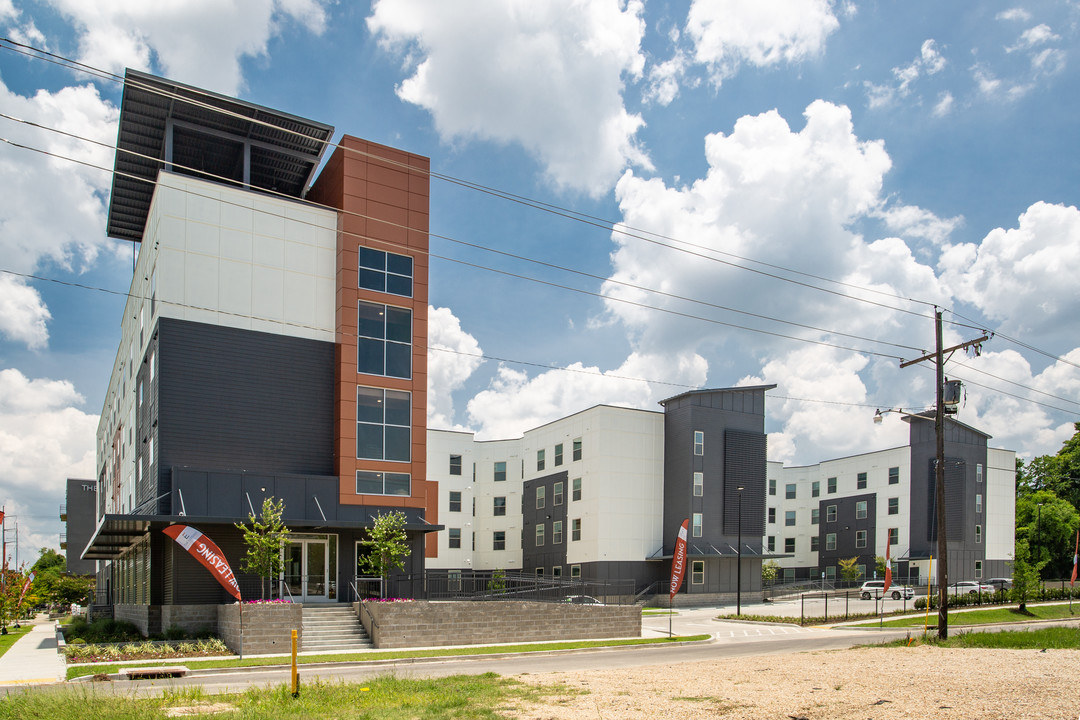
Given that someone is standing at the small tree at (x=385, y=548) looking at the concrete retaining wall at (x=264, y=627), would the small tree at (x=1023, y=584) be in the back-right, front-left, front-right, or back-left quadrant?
back-left

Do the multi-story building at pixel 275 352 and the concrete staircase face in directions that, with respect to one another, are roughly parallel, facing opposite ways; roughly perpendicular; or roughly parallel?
roughly parallel

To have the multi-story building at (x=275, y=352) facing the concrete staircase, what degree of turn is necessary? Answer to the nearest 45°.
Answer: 0° — it already faces it

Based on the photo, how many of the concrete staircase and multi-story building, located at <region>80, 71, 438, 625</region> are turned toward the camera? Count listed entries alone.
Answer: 2

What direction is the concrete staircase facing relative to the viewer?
toward the camera

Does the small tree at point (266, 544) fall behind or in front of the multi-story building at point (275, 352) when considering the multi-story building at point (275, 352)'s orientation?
in front

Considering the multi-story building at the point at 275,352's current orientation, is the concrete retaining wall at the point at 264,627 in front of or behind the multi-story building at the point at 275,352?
in front

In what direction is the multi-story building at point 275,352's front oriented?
toward the camera

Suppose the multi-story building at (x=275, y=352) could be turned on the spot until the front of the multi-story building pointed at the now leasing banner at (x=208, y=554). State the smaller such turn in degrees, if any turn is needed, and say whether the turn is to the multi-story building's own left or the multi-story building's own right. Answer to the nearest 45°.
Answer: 0° — it already faces it
